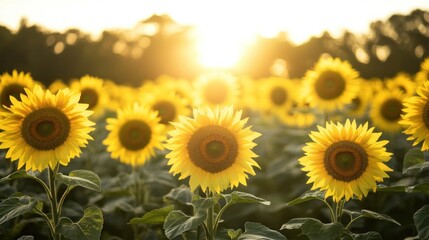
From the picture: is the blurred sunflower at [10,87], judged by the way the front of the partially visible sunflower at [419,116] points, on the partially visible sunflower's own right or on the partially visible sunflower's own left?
on the partially visible sunflower's own right

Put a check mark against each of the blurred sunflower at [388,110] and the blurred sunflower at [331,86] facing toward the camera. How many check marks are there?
2

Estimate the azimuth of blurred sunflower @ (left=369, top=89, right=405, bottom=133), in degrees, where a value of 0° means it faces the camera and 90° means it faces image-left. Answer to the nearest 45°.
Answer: approximately 0°

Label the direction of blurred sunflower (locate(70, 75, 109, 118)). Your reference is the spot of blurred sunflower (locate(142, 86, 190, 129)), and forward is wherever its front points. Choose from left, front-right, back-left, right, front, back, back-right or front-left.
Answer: back-right

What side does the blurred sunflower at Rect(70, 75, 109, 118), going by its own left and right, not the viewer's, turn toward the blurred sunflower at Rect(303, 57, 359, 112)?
left

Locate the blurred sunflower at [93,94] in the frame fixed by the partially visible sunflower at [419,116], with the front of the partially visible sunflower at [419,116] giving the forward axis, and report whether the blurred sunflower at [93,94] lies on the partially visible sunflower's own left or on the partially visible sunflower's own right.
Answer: on the partially visible sunflower's own right

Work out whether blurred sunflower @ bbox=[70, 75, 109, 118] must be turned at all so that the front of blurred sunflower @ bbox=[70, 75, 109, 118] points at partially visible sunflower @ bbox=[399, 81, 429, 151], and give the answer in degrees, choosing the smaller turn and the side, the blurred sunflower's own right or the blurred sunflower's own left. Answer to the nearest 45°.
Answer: approximately 45° to the blurred sunflower's own left
